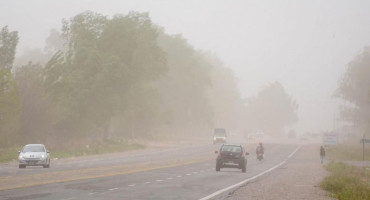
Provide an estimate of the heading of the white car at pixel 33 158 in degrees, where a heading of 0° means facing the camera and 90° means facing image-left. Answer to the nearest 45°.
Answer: approximately 0°

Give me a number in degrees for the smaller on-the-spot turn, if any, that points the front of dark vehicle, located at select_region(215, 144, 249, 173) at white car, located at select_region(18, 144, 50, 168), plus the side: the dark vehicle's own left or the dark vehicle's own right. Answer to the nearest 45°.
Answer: approximately 90° to the dark vehicle's own left

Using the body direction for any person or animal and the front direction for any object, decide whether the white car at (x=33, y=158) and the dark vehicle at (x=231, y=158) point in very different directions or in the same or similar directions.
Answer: very different directions

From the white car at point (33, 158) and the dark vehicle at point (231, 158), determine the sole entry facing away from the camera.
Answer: the dark vehicle

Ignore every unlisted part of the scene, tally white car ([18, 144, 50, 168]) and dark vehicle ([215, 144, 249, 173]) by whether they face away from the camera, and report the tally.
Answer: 1

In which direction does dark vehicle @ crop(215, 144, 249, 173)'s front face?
away from the camera

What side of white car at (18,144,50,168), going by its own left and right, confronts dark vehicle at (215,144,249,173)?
left
